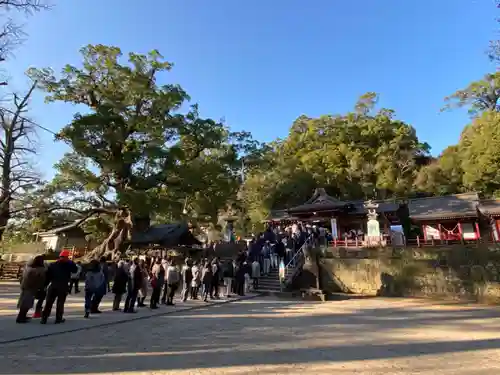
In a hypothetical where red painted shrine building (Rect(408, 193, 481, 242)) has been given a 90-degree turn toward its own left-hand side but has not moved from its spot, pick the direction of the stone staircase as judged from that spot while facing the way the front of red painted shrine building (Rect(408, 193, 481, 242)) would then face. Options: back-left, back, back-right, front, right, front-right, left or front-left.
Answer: back-right

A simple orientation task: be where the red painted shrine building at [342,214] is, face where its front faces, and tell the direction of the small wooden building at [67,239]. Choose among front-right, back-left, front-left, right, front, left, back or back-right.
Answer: front-right

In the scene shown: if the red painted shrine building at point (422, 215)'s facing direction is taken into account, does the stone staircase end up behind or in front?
in front

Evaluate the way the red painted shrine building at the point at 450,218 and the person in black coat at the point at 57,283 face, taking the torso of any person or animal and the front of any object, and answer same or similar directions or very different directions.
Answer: very different directions

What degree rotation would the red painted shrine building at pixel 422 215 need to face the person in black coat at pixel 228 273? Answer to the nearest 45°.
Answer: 0° — it already faces them

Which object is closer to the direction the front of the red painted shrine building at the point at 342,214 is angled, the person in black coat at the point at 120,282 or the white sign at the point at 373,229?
the person in black coat

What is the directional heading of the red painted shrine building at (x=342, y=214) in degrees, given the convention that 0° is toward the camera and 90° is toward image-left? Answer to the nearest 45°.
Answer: approximately 45°

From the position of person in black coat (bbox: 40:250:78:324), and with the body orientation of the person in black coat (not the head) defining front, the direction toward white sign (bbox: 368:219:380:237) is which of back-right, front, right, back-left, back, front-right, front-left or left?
front-right

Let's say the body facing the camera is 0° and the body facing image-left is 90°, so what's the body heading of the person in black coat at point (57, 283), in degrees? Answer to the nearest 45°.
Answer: approximately 225°

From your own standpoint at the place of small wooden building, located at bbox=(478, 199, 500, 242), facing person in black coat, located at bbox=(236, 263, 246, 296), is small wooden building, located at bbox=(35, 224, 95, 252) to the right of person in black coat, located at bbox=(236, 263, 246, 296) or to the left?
right

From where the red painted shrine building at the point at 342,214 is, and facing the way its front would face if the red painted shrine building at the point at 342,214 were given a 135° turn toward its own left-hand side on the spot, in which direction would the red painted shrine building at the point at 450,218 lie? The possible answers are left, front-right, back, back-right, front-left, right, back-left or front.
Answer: front

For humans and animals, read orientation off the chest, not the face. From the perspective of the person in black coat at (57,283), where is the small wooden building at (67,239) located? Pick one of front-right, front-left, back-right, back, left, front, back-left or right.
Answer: front-left

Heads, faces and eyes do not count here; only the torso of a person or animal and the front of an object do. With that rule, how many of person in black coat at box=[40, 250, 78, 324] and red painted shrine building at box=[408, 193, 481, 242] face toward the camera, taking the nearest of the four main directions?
1
